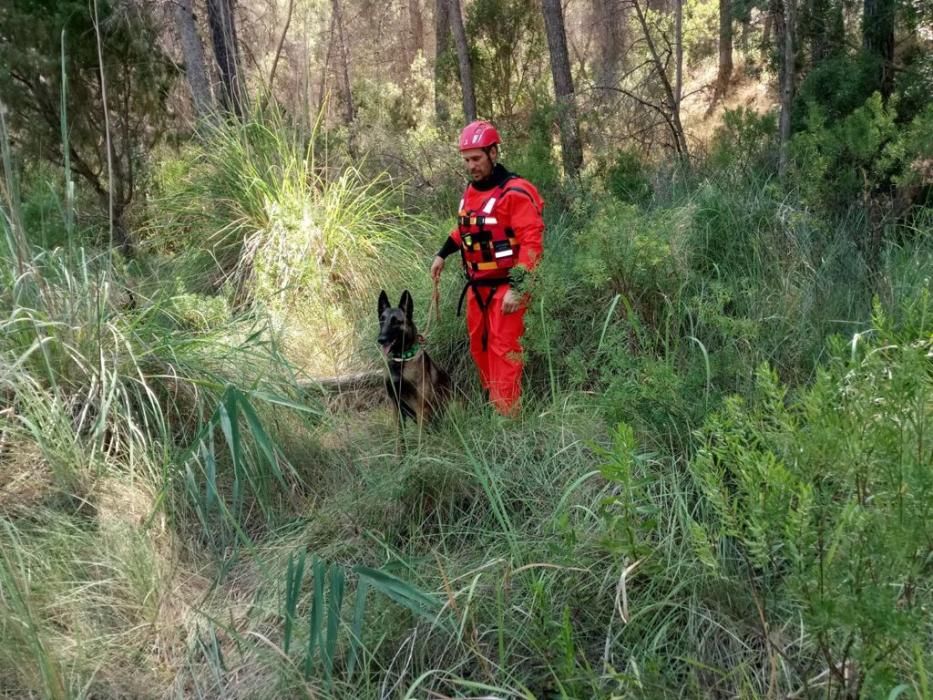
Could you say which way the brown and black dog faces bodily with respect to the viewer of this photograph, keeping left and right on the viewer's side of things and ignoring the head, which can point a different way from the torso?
facing the viewer and to the left of the viewer

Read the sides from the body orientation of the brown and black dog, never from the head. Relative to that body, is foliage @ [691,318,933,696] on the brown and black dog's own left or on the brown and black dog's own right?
on the brown and black dog's own left

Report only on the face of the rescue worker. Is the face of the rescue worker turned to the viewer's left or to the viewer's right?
to the viewer's left

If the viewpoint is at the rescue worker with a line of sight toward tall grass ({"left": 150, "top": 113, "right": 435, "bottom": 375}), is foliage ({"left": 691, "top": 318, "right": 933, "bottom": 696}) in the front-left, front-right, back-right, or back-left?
back-left

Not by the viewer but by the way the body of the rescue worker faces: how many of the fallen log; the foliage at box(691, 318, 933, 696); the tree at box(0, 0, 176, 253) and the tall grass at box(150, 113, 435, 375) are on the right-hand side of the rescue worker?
3

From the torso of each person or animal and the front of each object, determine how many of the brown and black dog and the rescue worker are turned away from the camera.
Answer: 0

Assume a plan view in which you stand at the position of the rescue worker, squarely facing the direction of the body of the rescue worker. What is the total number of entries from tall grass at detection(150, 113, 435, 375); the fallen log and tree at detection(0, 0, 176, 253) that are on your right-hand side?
3

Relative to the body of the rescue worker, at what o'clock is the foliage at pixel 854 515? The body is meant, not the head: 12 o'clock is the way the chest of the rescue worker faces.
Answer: The foliage is roughly at 10 o'clock from the rescue worker.

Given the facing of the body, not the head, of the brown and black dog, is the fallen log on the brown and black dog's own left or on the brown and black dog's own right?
on the brown and black dog's own right

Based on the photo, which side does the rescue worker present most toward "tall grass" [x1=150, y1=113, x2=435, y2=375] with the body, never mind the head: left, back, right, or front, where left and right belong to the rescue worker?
right

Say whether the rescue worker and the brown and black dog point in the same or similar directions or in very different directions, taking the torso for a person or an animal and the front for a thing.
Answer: same or similar directions

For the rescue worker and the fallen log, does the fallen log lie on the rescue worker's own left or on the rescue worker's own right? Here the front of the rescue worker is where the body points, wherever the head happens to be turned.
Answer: on the rescue worker's own right
